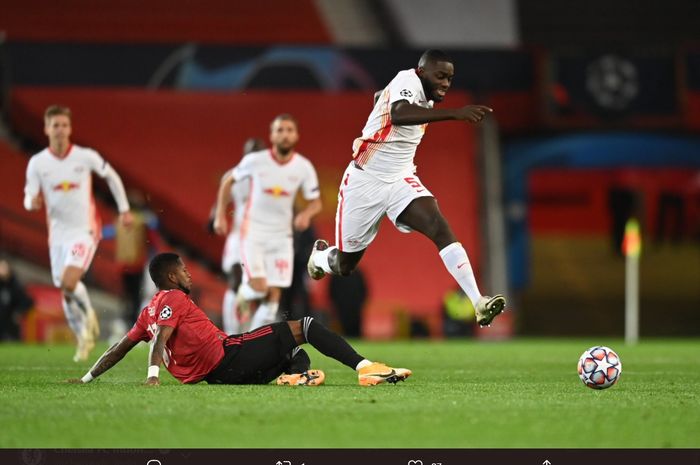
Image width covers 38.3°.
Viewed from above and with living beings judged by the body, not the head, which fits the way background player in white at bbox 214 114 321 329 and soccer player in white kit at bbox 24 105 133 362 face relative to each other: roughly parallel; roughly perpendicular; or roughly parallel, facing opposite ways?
roughly parallel

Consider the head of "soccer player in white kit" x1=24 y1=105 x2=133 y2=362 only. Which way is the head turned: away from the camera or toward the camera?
toward the camera

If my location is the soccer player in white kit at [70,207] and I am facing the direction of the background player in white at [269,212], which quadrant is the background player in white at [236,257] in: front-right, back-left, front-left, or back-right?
front-left

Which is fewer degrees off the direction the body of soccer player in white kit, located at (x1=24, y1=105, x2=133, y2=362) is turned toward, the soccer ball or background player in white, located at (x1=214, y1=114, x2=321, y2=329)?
the soccer ball

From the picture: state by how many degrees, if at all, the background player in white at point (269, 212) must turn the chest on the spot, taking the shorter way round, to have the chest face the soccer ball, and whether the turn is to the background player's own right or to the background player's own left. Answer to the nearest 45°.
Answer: approximately 45° to the background player's own left

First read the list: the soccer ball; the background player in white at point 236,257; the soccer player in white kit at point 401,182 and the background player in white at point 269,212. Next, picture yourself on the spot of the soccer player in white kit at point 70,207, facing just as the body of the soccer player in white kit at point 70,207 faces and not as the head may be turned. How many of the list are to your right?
0

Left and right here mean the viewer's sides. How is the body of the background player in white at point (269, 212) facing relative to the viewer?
facing the viewer

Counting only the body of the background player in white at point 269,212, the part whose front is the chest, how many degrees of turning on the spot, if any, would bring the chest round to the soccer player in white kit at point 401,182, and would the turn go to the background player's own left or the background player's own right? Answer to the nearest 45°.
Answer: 0° — they already face them

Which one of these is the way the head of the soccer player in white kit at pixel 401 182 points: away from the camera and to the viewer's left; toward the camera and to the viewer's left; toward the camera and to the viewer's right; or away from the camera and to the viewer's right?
toward the camera and to the viewer's right

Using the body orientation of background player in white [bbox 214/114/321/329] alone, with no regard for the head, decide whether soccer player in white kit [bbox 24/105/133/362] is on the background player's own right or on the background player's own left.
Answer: on the background player's own right

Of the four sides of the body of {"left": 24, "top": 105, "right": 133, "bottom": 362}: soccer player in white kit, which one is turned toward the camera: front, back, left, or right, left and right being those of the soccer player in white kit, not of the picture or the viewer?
front

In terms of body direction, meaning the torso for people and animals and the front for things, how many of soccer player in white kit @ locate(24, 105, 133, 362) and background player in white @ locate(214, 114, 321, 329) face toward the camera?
2

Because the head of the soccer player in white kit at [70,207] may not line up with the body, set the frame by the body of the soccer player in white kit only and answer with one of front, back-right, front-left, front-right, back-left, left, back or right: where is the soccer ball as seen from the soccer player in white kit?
front-left

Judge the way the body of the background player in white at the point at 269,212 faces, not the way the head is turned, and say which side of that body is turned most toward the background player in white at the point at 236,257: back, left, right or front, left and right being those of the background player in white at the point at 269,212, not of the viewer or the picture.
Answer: back
